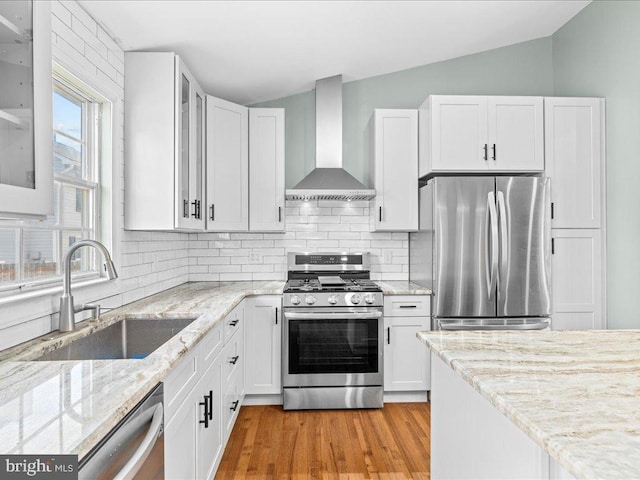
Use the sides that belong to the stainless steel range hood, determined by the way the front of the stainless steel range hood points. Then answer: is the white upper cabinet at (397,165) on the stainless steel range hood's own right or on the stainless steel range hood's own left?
on the stainless steel range hood's own left

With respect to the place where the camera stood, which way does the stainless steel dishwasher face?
facing to the right of the viewer

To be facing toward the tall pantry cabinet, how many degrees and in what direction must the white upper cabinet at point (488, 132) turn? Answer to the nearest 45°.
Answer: approximately 90° to its left

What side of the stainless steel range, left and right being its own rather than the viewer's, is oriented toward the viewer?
front

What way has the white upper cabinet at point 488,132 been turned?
toward the camera

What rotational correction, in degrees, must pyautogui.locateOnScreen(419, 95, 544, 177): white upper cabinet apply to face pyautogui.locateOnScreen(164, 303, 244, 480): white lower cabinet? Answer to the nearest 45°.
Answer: approximately 45° to its right

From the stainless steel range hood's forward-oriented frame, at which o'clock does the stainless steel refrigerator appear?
The stainless steel refrigerator is roughly at 10 o'clock from the stainless steel range hood.

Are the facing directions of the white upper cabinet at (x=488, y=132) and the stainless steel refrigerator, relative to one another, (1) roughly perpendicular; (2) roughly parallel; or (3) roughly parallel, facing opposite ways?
roughly parallel

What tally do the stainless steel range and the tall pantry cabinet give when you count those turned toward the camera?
2

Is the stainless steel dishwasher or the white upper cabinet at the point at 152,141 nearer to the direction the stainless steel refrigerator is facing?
the stainless steel dishwasher

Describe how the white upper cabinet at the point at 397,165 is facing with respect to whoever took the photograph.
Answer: facing the viewer

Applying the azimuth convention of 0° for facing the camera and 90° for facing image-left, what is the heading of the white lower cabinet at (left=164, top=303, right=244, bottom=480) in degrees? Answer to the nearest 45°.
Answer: approximately 270°

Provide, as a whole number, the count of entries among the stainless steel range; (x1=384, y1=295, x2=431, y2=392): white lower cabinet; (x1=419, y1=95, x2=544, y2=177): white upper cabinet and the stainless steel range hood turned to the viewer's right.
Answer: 0

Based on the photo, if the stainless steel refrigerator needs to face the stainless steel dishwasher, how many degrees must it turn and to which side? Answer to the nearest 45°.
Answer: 0° — it already faces it

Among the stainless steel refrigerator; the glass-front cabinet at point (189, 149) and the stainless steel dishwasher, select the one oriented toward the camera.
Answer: the stainless steel refrigerator
